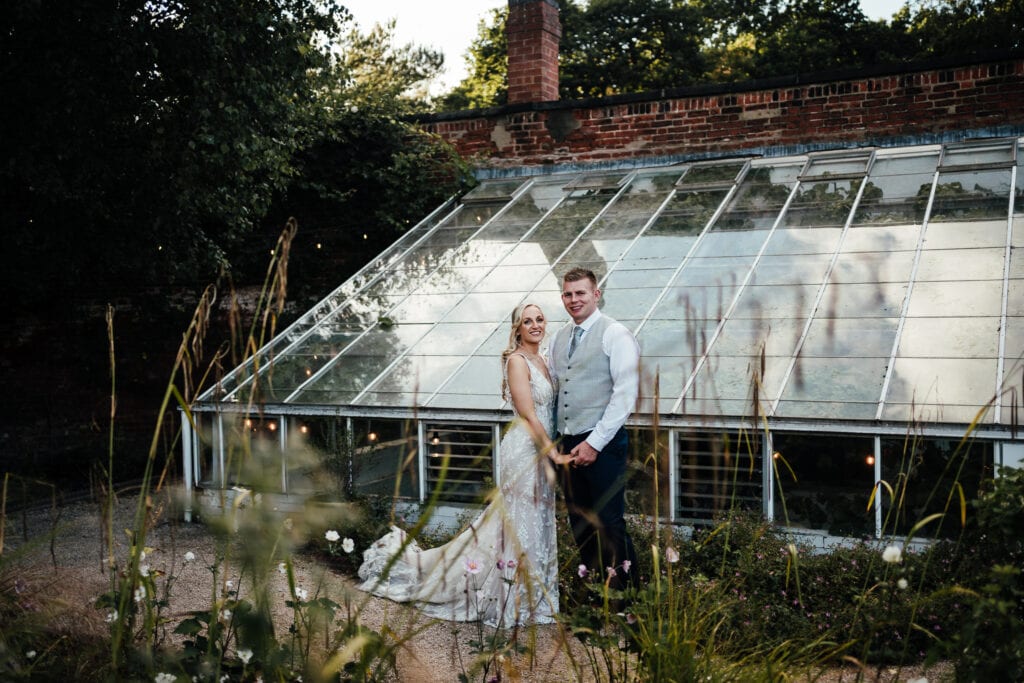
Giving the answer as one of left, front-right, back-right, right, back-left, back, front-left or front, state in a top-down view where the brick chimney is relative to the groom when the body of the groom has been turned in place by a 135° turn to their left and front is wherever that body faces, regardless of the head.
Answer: left

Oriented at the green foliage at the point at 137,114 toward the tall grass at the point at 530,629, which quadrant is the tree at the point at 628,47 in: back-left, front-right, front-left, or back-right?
back-left

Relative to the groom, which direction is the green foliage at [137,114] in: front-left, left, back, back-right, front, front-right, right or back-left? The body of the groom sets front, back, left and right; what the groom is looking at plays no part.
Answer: right

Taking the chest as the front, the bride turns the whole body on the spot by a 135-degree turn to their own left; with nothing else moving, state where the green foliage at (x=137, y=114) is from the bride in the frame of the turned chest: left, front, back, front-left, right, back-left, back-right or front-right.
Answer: front-left

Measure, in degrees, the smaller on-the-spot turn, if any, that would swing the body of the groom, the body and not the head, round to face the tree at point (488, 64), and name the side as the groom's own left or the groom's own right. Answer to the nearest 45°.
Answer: approximately 135° to the groom's own right

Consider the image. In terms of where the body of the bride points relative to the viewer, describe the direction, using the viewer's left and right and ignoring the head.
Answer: facing the viewer and to the right of the viewer

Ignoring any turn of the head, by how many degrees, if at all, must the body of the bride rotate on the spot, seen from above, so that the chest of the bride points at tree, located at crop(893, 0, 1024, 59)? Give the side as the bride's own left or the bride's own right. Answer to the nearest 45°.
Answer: approximately 90° to the bride's own left

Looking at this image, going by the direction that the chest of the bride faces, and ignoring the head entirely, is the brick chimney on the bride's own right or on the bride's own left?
on the bride's own left

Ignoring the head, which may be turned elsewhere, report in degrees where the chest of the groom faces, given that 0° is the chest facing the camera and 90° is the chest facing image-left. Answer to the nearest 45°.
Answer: approximately 45°

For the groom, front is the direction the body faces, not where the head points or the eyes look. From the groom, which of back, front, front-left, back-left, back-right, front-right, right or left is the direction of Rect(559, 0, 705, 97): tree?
back-right

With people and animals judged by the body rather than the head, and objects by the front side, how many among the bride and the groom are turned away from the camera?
0
